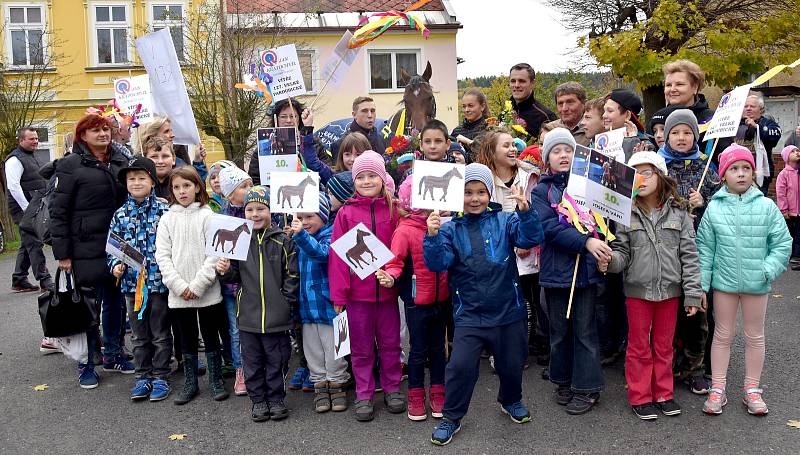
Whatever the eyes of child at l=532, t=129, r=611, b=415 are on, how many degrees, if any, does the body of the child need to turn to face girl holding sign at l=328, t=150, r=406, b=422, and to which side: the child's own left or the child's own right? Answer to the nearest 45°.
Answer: approximately 135° to the child's own right

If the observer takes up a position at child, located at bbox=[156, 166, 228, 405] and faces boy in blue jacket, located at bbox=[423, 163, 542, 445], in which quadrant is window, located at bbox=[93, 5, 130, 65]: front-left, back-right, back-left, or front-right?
back-left

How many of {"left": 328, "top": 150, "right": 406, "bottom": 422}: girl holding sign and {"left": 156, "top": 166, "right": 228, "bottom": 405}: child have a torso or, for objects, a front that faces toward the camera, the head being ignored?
2

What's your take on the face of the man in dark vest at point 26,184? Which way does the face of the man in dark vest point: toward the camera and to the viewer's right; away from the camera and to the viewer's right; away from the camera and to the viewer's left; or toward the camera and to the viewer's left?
toward the camera and to the viewer's right

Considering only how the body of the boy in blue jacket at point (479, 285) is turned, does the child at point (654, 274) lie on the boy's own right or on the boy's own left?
on the boy's own left

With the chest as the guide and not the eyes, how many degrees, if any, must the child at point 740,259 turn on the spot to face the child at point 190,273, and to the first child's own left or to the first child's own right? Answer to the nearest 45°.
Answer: approximately 90° to the first child's own right

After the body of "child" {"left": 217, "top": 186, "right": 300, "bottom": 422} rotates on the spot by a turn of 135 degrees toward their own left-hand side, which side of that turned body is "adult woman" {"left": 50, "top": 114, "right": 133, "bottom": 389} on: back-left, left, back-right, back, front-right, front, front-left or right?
left
